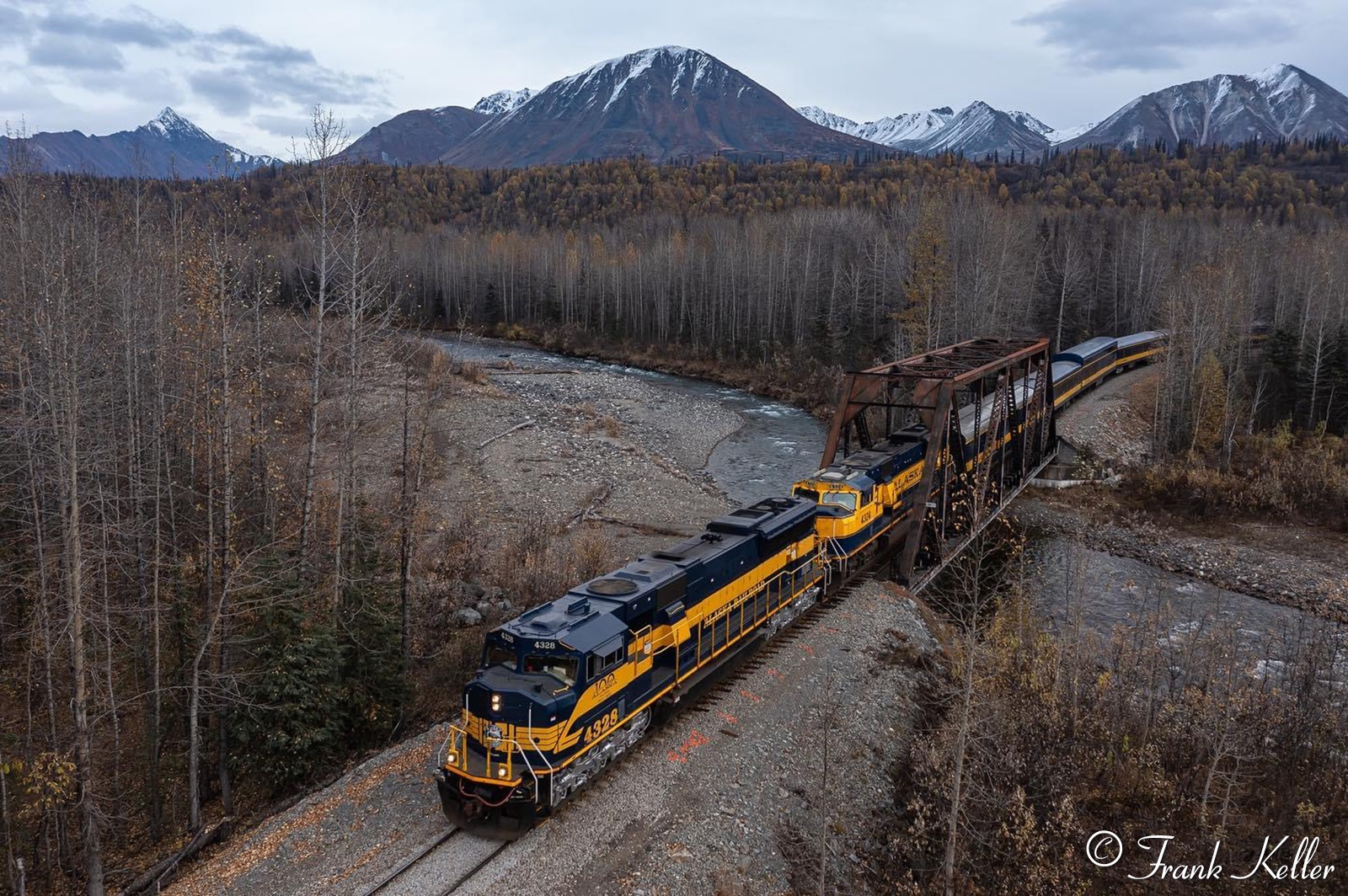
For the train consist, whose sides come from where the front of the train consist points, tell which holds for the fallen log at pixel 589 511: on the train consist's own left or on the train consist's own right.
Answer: on the train consist's own right

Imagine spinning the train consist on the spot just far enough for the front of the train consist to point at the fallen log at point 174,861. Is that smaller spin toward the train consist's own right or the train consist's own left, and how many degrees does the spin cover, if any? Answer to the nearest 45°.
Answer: approximately 45° to the train consist's own right

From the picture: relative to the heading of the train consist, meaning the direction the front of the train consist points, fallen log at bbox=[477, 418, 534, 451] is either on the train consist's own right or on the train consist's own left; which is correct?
on the train consist's own right

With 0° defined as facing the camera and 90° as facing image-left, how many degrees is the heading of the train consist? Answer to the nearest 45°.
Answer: approximately 45°

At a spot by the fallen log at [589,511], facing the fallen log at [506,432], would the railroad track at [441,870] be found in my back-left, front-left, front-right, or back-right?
back-left

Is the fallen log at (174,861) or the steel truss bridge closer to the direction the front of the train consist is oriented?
the fallen log
